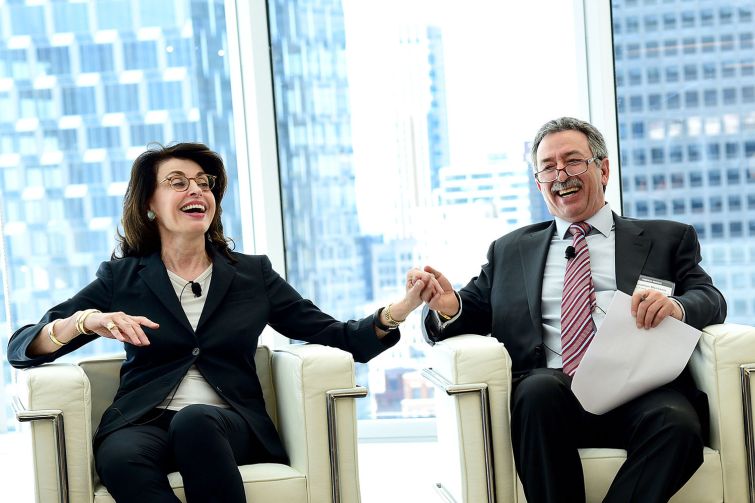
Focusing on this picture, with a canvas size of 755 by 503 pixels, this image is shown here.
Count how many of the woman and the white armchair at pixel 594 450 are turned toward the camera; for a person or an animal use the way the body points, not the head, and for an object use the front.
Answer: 2

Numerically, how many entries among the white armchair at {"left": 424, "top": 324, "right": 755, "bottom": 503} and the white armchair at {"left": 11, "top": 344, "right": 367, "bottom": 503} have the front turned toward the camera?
2

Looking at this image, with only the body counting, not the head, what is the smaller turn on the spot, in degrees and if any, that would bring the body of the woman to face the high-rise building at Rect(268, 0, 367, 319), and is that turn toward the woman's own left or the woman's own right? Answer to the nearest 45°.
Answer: approximately 180°

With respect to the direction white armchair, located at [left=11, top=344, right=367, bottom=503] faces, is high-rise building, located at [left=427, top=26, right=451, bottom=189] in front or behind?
behind

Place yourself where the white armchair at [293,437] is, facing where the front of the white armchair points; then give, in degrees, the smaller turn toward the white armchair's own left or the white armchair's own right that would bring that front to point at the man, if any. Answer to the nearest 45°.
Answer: approximately 90° to the white armchair's own left

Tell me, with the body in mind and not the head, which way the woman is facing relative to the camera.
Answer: toward the camera

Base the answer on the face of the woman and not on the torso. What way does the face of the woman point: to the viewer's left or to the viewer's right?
to the viewer's right

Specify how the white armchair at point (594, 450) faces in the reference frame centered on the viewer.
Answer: facing the viewer

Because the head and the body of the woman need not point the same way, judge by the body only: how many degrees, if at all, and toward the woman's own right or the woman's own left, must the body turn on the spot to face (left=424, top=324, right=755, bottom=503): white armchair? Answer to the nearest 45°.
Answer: approximately 45° to the woman's own left

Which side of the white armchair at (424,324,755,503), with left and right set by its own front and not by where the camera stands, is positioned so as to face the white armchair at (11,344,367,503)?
right

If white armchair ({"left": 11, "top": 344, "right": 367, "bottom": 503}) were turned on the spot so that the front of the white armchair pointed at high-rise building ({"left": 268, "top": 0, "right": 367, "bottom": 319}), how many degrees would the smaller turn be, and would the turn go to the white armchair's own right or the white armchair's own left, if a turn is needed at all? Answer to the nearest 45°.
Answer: approximately 180°

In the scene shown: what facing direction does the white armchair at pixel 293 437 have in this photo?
toward the camera
